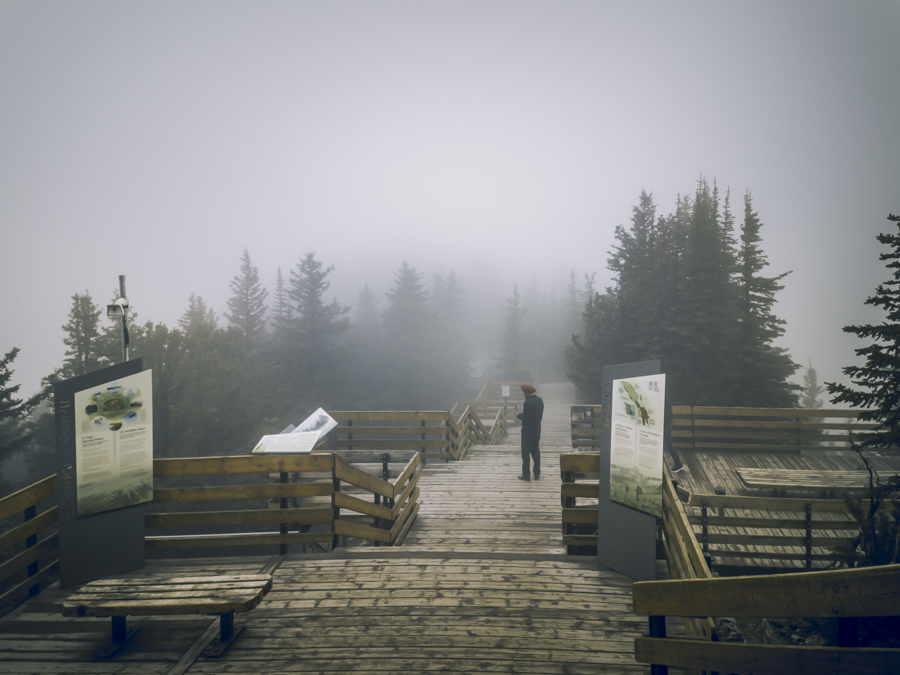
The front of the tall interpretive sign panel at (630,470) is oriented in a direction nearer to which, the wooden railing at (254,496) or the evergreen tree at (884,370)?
the wooden railing

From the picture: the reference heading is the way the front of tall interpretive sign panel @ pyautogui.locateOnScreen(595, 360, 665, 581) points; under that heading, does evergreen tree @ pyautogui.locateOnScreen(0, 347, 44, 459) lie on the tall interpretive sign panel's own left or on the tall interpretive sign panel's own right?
on the tall interpretive sign panel's own right

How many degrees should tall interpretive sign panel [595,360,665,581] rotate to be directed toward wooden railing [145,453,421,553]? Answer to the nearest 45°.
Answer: approximately 45° to its right

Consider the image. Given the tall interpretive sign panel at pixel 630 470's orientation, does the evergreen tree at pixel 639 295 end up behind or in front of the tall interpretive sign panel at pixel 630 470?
behind

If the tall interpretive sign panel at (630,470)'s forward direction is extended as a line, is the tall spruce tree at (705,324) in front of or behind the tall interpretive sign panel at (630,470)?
behind

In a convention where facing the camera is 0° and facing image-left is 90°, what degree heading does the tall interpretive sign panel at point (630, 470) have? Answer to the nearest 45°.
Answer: approximately 45°
